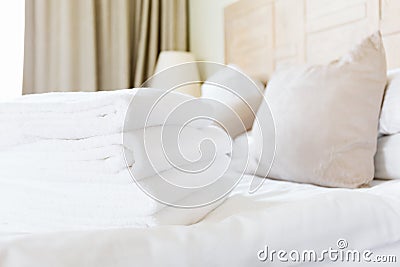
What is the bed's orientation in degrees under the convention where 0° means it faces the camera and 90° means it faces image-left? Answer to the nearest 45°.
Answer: approximately 45°

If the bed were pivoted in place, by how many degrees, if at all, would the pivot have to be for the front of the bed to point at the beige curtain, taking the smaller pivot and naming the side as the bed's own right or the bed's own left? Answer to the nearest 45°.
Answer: approximately 135° to the bed's own right
